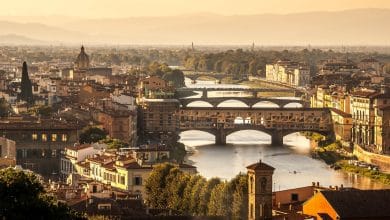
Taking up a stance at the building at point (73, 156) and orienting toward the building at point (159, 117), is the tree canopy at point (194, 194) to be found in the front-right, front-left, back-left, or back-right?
back-right

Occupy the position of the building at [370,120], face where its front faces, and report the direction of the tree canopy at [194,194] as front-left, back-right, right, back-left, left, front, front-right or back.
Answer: front-left

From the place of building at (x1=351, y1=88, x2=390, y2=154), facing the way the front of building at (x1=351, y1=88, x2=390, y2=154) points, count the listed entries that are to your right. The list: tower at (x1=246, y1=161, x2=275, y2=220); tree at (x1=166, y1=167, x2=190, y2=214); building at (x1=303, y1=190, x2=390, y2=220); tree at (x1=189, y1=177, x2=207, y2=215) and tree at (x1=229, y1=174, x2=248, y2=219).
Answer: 0

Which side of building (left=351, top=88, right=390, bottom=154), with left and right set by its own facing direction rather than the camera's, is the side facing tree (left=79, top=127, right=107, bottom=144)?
front

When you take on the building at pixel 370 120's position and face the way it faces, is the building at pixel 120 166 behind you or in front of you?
in front

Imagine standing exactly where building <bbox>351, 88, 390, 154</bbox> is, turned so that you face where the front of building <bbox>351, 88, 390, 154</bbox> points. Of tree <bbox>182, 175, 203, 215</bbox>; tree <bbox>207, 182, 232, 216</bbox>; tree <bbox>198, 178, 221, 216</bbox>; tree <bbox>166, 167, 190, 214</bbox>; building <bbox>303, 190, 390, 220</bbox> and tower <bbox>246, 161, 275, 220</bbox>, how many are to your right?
0

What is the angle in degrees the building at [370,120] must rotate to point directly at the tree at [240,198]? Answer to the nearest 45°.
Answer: approximately 45° to its left

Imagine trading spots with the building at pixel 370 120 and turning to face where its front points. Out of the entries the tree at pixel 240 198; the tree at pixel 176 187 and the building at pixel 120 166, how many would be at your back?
0

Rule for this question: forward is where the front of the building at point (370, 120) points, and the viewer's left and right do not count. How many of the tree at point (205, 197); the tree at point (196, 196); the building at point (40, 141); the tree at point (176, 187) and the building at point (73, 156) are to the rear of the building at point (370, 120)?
0

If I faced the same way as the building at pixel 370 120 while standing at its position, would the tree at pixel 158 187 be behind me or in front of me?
in front

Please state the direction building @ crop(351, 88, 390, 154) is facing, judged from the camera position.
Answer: facing the viewer and to the left of the viewer
